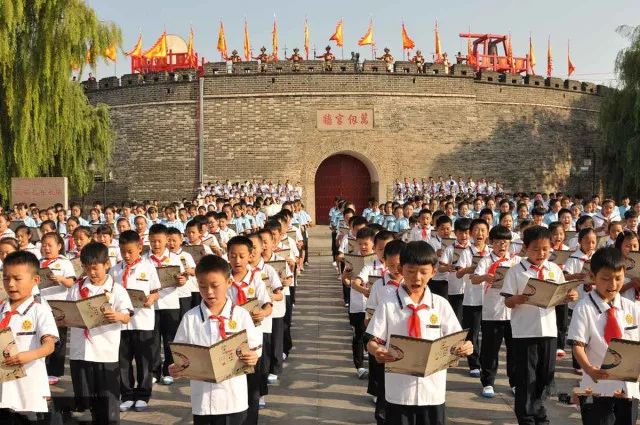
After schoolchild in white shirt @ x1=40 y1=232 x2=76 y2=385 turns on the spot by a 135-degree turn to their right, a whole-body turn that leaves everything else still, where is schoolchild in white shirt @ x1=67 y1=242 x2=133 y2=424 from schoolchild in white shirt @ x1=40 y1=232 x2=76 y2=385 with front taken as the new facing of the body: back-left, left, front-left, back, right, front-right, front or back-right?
back

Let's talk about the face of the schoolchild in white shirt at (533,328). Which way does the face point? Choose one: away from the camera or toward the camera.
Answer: toward the camera

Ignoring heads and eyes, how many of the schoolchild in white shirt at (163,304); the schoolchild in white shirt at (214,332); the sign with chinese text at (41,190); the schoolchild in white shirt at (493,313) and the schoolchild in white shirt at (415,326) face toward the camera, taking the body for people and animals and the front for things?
5

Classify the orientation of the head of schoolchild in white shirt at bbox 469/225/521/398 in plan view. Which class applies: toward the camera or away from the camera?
toward the camera

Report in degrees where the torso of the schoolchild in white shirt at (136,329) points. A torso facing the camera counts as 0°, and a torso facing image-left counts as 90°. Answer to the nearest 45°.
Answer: approximately 45°

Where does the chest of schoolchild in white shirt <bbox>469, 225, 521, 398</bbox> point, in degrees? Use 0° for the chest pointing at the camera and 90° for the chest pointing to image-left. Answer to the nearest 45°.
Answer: approximately 0°

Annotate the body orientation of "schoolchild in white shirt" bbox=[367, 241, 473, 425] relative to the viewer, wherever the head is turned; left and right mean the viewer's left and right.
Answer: facing the viewer

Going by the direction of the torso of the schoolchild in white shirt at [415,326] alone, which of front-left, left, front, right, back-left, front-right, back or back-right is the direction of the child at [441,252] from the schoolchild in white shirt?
back

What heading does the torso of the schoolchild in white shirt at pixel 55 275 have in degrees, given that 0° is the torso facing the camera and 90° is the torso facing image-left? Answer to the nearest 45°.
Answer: approximately 45°

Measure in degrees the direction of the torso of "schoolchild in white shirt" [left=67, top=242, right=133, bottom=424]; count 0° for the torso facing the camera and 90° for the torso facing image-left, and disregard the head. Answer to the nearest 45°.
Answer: approximately 45°

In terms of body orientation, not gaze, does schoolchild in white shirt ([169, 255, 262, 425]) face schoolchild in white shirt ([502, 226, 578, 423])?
no

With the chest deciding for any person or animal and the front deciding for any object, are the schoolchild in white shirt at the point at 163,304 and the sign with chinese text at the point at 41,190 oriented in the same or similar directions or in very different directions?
same or similar directions

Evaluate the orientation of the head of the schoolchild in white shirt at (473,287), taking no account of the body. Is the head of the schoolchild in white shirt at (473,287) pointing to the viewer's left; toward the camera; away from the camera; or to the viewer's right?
toward the camera

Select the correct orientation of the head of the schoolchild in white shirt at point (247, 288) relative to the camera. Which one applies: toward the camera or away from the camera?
toward the camera

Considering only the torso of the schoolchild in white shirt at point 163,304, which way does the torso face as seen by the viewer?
toward the camera

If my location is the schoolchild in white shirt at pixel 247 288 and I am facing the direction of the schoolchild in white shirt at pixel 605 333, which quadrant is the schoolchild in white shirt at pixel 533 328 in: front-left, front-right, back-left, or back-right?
front-left
